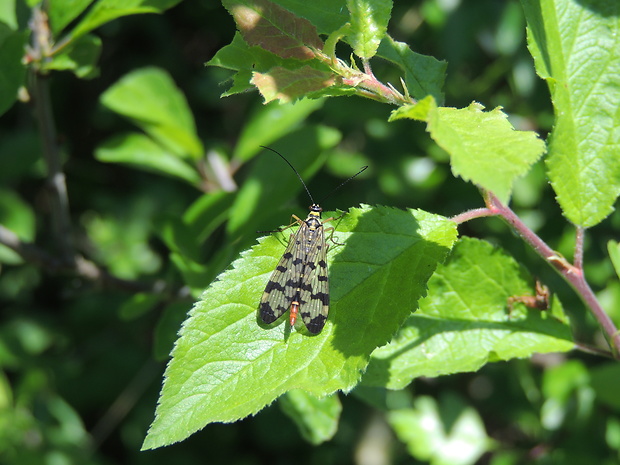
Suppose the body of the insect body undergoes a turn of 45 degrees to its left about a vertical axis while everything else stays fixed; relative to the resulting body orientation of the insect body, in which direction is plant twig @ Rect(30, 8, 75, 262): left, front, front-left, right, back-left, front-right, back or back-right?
front

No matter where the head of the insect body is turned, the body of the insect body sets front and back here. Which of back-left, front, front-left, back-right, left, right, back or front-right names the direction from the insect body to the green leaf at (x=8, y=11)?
front-left

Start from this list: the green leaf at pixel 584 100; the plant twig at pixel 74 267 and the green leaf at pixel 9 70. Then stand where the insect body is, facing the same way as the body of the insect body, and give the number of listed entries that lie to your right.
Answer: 1

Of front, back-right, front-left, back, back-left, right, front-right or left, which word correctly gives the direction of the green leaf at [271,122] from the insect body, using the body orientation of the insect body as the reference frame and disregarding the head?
front

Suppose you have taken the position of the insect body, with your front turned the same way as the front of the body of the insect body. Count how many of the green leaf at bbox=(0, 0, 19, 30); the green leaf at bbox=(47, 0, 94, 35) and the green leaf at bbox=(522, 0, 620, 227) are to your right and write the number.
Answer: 1

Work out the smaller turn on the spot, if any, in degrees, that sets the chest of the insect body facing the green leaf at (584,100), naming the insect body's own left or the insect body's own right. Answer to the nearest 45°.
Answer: approximately 90° to the insect body's own right

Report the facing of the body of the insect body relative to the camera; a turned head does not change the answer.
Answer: away from the camera

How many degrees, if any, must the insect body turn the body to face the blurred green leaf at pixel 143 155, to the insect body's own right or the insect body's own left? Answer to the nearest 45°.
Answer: approximately 45° to the insect body's own left

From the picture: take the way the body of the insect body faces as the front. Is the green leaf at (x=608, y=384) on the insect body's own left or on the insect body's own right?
on the insect body's own right

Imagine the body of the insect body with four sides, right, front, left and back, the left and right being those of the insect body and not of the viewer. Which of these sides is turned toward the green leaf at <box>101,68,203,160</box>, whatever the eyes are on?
front

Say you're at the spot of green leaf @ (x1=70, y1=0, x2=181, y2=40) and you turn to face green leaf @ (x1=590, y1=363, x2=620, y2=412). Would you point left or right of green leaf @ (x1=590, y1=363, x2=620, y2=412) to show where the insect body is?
right
